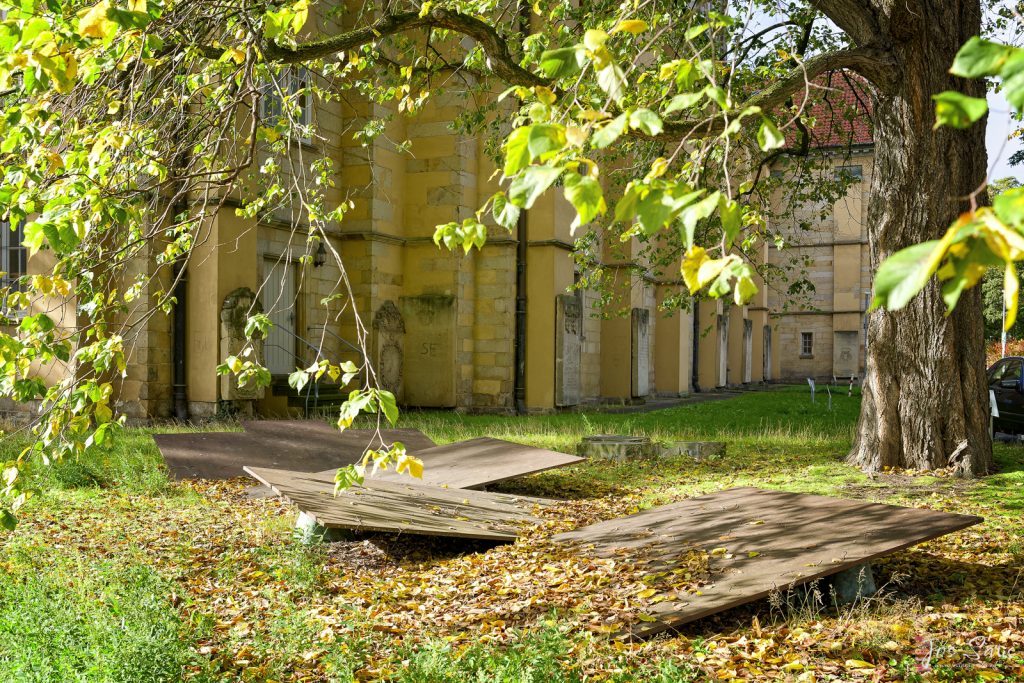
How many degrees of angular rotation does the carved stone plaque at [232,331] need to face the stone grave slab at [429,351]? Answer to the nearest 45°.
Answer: approximately 90° to its left

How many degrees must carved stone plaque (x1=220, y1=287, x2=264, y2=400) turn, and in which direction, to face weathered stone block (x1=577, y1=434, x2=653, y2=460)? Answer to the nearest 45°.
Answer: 0° — it already faces it

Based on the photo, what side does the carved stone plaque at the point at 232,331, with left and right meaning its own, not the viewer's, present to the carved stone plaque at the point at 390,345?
left

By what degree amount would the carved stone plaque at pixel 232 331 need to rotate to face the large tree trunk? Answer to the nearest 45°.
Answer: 0° — it already faces it

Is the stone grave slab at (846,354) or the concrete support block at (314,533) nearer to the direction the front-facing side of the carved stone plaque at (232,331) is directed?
the concrete support block

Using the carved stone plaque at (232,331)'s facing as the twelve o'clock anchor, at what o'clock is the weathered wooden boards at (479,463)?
The weathered wooden boards is roughly at 1 o'clock from the carved stone plaque.

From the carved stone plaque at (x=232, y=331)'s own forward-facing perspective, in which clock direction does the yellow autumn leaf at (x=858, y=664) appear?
The yellow autumn leaf is roughly at 1 o'clock from the carved stone plaque.

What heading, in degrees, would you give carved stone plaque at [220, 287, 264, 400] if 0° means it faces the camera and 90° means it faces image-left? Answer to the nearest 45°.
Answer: approximately 315°

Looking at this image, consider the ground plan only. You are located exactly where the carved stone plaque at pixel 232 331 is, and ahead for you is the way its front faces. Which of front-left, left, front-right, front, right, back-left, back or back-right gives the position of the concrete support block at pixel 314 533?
front-right

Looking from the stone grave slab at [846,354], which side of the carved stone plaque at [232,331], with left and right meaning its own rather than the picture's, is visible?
left
